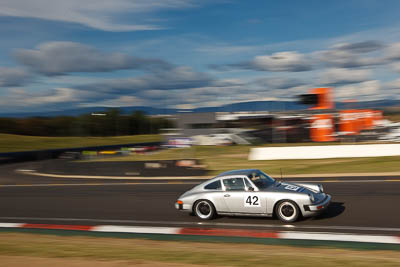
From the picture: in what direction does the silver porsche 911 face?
to the viewer's right
